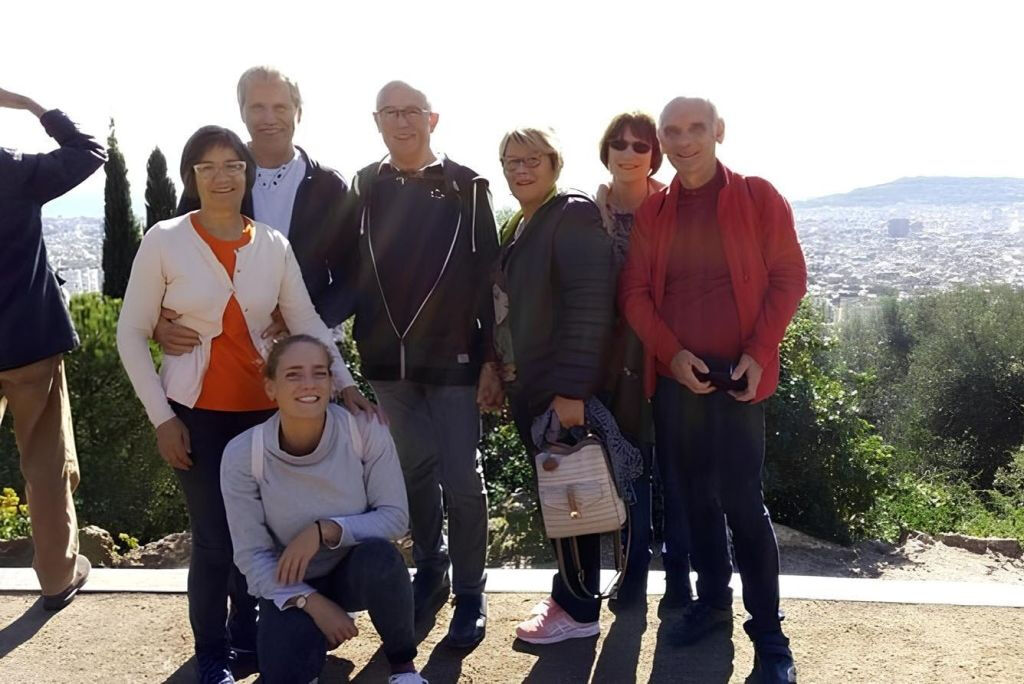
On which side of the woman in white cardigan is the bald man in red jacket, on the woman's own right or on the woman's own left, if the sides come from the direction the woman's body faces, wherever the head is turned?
on the woman's own left

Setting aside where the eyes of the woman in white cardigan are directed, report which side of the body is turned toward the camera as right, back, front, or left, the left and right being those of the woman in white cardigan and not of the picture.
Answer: front

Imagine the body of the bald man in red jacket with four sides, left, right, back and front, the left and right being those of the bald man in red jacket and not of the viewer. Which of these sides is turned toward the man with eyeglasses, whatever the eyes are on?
right

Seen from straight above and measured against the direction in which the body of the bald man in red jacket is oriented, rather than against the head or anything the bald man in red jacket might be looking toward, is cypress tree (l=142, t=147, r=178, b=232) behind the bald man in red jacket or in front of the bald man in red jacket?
behind

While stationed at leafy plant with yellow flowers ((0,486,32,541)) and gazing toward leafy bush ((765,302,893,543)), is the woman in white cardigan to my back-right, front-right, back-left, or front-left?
front-right

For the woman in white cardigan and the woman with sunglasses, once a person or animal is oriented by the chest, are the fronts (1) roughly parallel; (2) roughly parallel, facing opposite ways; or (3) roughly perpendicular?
roughly parallel

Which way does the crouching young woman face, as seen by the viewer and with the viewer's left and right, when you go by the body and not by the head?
facing the viewer

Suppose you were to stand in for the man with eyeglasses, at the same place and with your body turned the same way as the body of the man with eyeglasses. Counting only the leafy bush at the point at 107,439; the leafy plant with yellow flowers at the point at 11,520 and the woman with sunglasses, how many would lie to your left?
1

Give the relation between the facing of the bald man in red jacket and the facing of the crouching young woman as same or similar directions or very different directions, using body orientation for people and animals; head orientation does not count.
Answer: same or similar directions

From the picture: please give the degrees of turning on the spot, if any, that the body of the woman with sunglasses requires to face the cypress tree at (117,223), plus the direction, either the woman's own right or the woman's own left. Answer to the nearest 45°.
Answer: approximately 135° to the woman's own right

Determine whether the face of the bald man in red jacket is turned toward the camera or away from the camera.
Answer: toward the camera

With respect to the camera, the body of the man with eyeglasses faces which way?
toward the camera

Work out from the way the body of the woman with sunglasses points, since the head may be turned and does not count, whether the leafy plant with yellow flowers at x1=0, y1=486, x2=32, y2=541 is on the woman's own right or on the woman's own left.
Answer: on the woman's own right

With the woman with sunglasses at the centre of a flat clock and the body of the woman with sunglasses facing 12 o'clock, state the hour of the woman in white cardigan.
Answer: The woman in white cardigan is roughly at 2 o'clock from the woman with sunglasses.

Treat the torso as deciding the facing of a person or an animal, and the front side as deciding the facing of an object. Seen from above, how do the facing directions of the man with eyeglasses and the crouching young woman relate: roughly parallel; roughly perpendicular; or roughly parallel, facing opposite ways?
roughly parallel

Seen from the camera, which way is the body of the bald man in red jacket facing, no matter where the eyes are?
toward the camera
